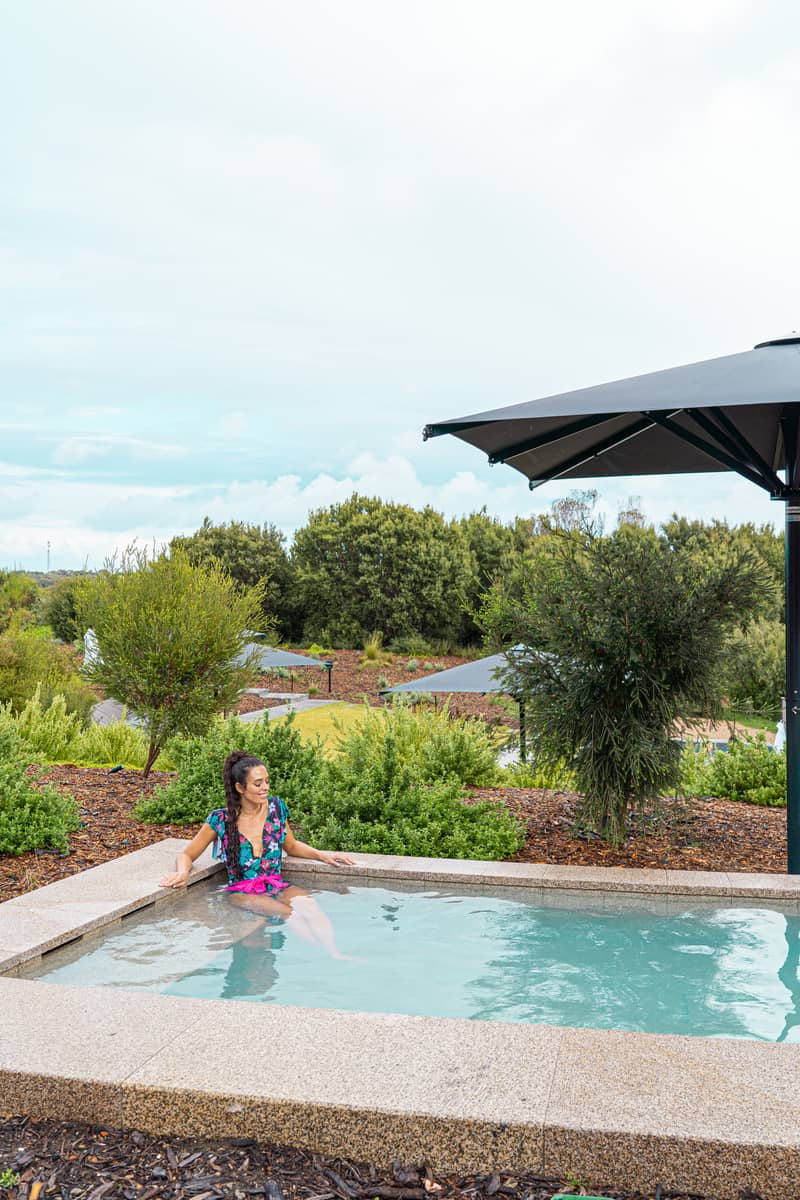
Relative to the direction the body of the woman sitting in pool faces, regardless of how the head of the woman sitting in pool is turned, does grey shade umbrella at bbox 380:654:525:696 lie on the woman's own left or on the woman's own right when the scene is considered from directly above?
on the woman's own left

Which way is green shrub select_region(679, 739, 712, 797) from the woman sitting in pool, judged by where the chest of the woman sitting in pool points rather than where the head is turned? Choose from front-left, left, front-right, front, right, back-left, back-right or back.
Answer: left

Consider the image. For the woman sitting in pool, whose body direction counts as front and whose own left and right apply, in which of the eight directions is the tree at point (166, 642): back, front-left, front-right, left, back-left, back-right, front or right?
back-left

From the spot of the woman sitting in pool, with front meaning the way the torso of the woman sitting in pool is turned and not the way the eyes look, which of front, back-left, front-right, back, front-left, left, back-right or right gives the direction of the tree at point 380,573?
back-left

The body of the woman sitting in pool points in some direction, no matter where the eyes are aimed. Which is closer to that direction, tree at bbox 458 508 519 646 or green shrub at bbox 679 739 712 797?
the green shrub

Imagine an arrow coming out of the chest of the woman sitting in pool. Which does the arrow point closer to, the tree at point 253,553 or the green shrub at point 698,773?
the green shrub

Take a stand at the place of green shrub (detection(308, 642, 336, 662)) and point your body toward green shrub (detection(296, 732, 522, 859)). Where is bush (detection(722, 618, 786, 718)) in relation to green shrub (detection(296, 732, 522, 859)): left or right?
left

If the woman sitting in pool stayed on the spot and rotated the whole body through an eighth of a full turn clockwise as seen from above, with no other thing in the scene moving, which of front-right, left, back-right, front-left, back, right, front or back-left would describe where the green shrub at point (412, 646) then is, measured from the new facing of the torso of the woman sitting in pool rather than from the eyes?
back

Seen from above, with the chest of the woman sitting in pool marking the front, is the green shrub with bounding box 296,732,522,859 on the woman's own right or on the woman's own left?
on the woman's own left

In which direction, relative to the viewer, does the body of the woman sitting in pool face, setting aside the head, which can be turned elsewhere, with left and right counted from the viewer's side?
facing the viewer and to the right of the viewer
